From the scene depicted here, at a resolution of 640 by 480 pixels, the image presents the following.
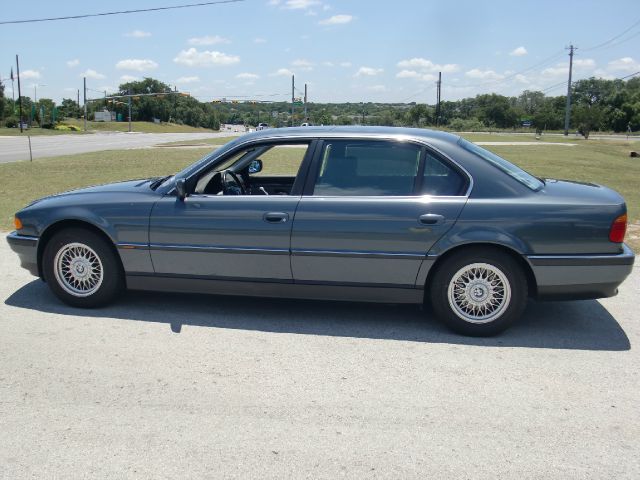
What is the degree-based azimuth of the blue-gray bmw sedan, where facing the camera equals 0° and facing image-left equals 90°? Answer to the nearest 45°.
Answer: approximately 90°
